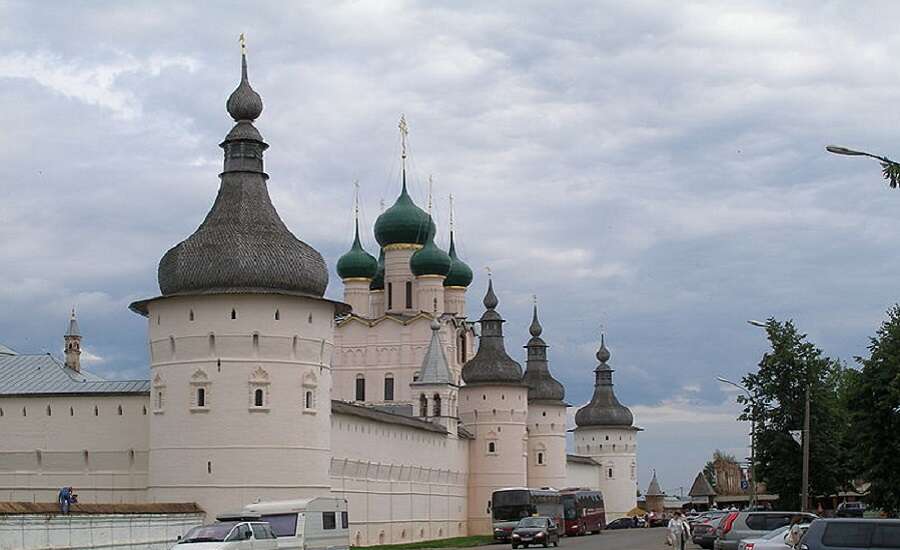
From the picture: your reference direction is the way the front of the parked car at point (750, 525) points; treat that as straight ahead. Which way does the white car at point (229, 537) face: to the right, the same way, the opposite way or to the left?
the opposite way

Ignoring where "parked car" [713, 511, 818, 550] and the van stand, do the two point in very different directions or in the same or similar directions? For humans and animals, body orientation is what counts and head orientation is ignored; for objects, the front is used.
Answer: very different directions

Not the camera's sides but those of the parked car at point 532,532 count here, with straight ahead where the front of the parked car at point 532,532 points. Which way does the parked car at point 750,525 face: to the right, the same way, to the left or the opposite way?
the opposite way

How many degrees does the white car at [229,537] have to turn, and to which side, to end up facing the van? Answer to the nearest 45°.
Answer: approximately 135° to its right

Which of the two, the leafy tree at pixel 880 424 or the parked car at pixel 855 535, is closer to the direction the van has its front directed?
the parked car

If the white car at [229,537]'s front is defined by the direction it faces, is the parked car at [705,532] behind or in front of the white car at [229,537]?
behind

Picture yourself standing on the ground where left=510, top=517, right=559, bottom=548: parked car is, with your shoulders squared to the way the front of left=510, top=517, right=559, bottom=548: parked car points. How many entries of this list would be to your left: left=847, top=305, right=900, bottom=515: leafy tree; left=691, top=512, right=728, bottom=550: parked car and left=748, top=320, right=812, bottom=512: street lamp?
3

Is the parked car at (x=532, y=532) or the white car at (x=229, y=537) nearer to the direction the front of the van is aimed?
the white car
